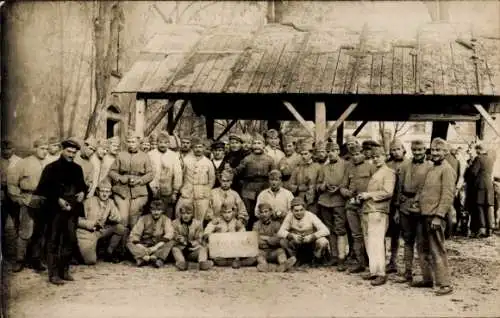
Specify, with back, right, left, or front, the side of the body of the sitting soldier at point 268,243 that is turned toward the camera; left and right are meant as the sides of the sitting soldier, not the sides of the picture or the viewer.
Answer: front

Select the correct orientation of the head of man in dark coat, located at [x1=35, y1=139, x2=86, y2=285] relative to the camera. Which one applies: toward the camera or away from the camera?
toward the camera

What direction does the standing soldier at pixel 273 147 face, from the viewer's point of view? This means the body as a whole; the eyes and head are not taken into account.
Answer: toward the camera

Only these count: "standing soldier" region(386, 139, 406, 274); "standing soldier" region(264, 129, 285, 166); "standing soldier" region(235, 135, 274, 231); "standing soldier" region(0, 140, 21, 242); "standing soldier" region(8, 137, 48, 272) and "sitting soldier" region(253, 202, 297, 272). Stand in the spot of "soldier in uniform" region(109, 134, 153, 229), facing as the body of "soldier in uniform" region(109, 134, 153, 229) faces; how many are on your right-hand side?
2

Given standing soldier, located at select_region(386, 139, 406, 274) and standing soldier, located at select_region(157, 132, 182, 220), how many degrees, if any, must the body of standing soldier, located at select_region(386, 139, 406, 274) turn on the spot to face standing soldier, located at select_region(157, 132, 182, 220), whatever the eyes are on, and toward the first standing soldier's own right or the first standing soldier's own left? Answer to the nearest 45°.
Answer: approximately 45° to the first standing soldier's own right

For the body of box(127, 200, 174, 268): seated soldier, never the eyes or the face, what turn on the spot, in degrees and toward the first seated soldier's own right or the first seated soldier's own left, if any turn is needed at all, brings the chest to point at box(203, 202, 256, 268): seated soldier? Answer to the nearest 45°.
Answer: approximately 90° to the first seated soldier's own left

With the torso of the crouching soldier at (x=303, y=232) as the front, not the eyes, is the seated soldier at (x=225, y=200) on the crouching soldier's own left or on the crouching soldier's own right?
on the crouching soldier's own right

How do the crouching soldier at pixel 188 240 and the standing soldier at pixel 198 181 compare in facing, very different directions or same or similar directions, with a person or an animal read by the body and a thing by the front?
same or similar directions

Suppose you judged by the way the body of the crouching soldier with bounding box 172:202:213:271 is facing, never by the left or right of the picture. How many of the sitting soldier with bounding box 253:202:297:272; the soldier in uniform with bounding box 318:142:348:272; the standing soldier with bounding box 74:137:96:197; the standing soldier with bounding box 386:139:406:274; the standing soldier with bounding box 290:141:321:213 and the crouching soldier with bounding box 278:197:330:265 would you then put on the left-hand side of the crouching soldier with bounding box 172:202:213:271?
5

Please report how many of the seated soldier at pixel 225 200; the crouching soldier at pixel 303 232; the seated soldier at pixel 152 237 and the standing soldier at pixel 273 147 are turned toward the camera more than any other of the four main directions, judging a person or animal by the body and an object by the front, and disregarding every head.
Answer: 4

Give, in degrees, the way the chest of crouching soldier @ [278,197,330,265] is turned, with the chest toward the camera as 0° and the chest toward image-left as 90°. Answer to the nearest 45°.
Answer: approximately 0°

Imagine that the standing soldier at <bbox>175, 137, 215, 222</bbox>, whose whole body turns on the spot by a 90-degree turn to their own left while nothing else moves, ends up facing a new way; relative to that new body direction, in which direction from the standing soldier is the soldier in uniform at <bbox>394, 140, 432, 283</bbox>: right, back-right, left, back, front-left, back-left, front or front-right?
front-right
